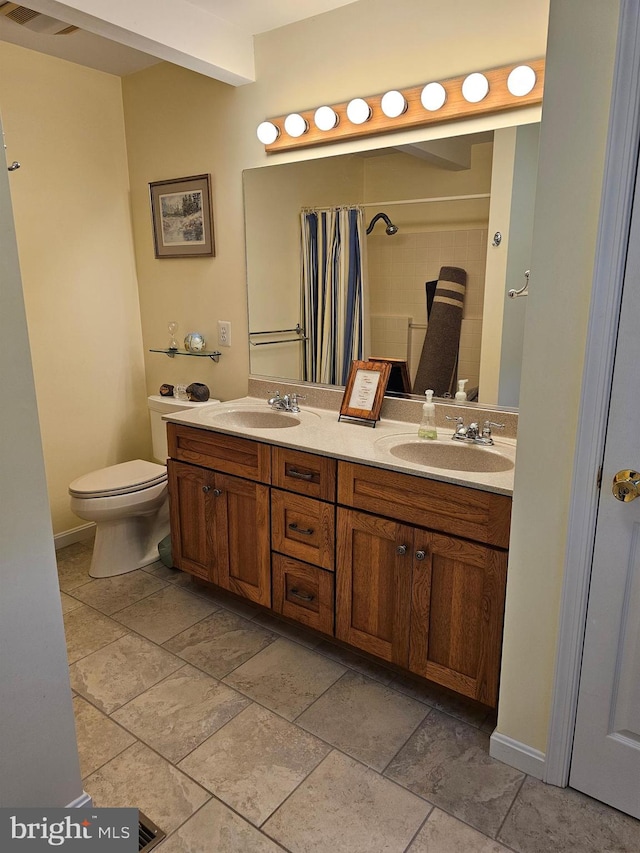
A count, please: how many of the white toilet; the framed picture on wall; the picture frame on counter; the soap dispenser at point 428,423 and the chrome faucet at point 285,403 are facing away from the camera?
0

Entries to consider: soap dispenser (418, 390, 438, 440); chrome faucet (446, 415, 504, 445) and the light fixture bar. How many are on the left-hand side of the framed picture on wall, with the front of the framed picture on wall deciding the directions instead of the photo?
3

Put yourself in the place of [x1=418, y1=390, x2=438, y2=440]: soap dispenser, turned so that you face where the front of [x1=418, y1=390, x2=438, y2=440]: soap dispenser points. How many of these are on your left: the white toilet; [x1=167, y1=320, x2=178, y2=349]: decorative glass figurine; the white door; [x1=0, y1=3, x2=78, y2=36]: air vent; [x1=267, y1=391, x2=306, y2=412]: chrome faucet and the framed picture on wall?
1

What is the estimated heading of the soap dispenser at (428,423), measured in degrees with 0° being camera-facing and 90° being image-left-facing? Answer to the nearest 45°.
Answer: approximately 45°

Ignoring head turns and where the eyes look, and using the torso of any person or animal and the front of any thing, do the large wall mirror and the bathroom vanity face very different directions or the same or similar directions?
same or similar directions

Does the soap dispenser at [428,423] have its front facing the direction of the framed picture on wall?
no

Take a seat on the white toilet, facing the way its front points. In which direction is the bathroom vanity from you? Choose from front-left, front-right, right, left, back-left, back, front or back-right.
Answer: left

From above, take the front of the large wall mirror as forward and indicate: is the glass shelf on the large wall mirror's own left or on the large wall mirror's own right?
on the large wall mirror's own right

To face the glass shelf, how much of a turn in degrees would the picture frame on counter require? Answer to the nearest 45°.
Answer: approximately 90° to its right

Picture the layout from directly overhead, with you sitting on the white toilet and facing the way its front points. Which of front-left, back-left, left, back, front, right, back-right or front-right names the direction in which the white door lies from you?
left

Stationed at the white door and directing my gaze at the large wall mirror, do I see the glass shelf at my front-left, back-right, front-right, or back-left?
front-left

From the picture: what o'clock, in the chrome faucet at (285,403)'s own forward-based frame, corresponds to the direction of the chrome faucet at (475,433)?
the chrome faucet at (475,433) is roughly at 9 o'clock from the chrome faucet at (285,403).

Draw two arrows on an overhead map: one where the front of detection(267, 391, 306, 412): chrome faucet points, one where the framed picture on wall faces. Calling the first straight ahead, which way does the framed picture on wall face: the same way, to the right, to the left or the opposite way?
the same way

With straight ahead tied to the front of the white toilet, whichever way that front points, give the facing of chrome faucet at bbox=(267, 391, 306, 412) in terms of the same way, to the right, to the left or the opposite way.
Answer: the same way

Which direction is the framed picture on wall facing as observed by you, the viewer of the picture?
facing the viewer and to the left of the viewer

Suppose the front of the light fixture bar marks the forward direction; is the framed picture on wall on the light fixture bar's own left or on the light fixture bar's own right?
on the light fixture bar's own right

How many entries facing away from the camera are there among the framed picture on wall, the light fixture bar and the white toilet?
0

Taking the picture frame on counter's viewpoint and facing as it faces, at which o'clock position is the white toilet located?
The white toilet is roughly at 2 o'clock from the picture frame on counter.
